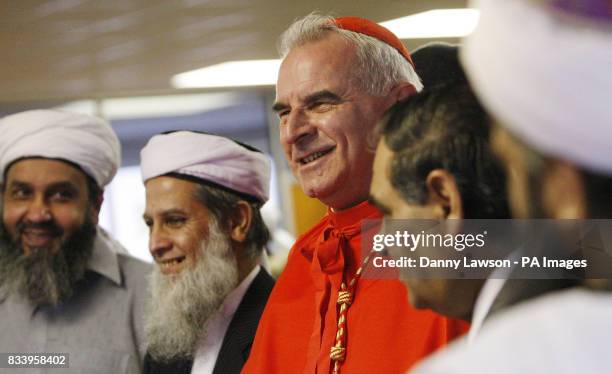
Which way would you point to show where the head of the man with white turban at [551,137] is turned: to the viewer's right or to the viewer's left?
to the viewer's left

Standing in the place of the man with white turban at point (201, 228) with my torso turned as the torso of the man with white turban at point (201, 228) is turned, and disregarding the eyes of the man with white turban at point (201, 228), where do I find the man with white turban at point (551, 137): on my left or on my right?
on my left

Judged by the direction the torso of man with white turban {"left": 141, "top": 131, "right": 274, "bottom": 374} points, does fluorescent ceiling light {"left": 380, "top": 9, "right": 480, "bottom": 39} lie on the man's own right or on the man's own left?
on the man's own left
